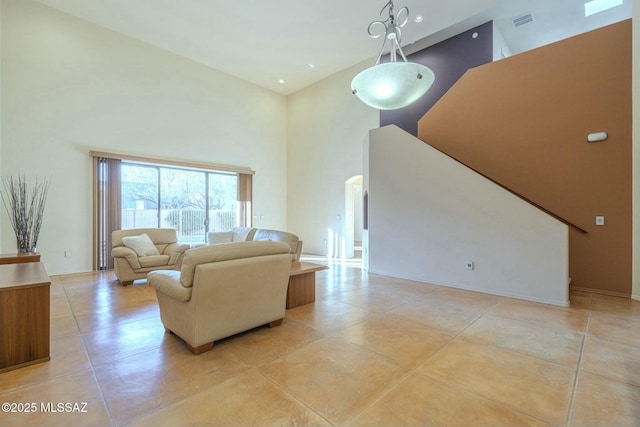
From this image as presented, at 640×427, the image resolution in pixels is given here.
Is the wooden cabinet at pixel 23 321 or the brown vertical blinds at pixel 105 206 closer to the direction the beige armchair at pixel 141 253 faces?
the wooden cabinet

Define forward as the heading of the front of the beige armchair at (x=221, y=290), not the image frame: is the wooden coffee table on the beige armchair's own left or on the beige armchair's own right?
on the beige armchair's own right

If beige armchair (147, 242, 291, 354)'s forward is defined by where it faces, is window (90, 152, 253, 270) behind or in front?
in front

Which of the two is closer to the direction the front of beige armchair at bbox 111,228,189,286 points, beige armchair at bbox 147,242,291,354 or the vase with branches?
the beige armchair at bbox 147,242,291,354

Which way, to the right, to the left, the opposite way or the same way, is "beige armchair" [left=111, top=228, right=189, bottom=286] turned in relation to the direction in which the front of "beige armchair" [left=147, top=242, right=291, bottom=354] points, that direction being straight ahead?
the opposite way

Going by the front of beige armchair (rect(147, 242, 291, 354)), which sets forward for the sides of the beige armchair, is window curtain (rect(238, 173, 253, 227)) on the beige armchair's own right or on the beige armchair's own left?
on the beige armchair's own right

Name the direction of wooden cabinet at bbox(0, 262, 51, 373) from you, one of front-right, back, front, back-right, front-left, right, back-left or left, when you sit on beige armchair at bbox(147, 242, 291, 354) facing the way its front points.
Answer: front-left

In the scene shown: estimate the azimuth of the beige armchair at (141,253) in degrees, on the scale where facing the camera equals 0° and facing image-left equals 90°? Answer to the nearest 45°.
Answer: approximately 315°

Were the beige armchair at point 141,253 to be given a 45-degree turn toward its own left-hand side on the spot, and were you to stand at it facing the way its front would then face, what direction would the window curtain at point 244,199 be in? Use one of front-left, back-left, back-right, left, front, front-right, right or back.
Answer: front-left

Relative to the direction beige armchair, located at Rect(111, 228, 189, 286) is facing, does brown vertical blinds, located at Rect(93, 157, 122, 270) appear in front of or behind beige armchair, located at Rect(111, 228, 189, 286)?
behind

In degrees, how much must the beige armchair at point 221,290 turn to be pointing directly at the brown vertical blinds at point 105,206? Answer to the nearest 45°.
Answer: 0° — it already faces it

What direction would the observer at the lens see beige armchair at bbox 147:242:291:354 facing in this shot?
facing away from the viewer and to the left of the viewer
